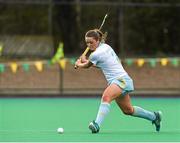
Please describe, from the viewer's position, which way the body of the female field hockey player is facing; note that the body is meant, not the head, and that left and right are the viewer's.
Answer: facing to the left of the viewer

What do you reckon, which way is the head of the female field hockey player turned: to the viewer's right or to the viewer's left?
to the viewer's left
